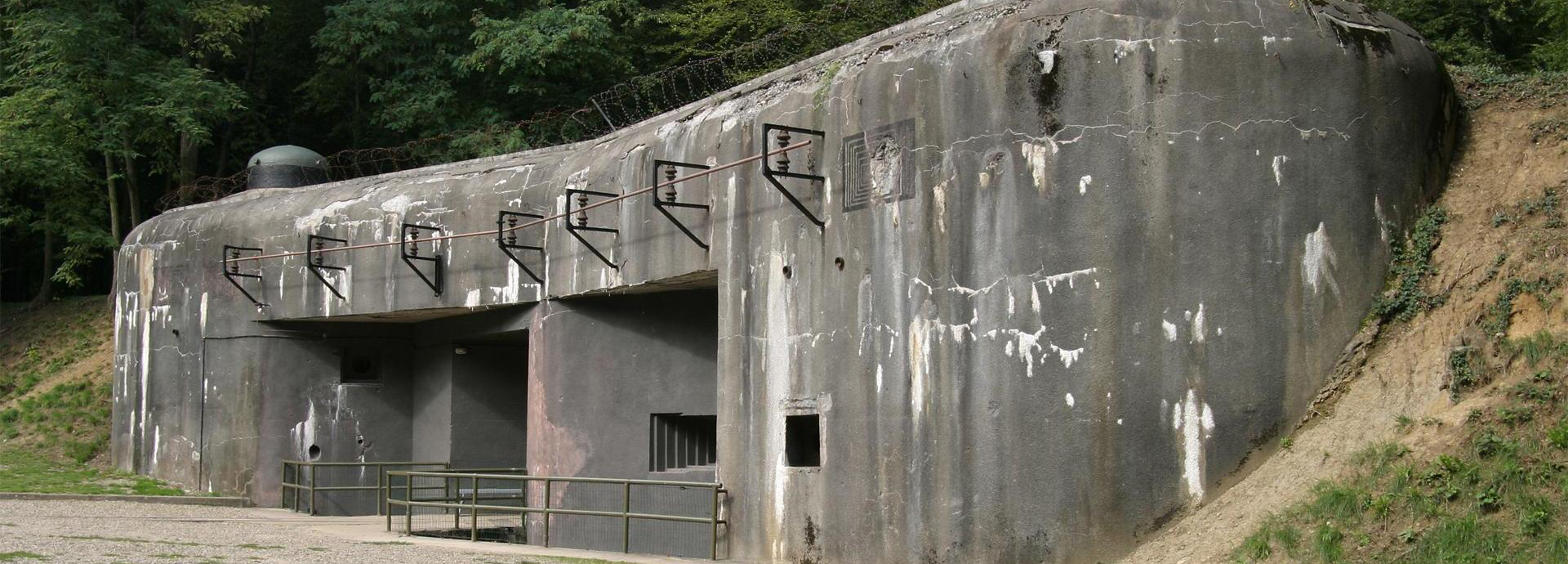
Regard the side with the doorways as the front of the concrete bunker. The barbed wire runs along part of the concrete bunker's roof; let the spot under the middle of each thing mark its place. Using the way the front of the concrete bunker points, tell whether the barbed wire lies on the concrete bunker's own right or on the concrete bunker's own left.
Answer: on the concrete bunker's own right

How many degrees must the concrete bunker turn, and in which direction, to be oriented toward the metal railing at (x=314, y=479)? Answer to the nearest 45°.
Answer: approximately 90° to its right

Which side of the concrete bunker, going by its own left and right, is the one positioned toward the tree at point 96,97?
right

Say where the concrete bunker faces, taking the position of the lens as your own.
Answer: facing the viewer and to the left of the viewer
